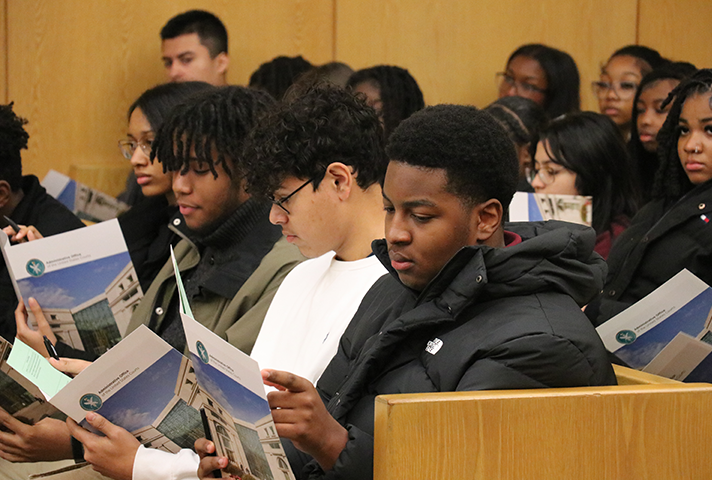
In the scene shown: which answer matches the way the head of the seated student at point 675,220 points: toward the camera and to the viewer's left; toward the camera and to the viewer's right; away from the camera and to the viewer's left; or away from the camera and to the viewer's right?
toward the camera and to the viewer's left

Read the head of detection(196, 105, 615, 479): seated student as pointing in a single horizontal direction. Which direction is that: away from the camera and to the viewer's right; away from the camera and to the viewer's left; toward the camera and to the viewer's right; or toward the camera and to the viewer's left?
toward the camera and to the viewer's left

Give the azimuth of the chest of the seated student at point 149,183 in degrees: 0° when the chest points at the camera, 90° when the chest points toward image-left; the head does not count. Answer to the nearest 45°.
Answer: approximately 45°

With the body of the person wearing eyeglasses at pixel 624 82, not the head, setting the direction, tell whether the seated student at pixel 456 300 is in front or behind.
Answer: in front

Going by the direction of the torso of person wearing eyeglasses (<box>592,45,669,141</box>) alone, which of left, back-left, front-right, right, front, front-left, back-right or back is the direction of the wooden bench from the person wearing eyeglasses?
front-left

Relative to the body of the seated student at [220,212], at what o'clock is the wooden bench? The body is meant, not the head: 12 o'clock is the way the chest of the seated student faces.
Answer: The wooden bench is roughly at 10 o'clock from the seated student.

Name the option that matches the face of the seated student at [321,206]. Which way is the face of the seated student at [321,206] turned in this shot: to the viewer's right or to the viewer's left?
to the viewer's left

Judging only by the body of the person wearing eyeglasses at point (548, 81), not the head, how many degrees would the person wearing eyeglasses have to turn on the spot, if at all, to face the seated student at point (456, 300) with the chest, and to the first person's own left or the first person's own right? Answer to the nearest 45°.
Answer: approximately 45° to the first person's own left

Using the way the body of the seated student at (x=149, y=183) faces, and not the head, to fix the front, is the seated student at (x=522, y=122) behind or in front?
behind

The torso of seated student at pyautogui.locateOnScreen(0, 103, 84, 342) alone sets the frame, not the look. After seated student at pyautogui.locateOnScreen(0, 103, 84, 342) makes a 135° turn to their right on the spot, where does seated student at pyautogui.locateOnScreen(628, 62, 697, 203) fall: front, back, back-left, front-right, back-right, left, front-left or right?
front-right

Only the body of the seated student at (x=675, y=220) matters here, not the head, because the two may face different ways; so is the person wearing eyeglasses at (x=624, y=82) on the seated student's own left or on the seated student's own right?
on the seated student's own right

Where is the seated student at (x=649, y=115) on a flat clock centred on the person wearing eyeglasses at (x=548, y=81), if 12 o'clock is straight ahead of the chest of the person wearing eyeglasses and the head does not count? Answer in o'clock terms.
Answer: The seated student is roughly at 10 o'clock from the person wearing eyeglasses.
